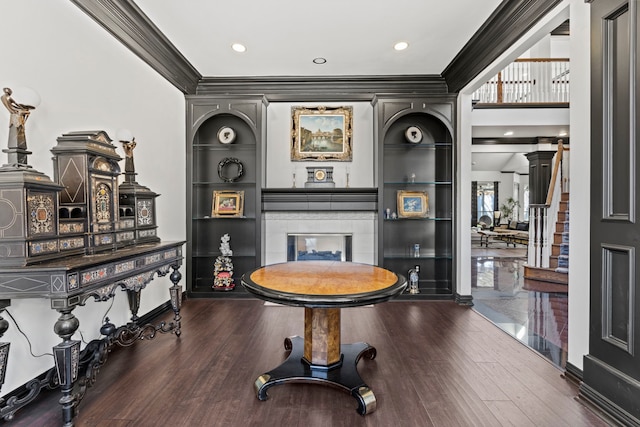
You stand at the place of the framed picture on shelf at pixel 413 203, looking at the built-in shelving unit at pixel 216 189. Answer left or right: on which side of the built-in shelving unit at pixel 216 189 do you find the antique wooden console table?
left

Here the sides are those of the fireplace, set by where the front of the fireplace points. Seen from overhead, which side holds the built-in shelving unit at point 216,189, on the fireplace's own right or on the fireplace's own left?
on the fireplace's own right

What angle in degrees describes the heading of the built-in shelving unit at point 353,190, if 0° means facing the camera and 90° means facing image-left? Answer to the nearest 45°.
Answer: approximately 0°

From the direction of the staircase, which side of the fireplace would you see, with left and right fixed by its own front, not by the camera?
left

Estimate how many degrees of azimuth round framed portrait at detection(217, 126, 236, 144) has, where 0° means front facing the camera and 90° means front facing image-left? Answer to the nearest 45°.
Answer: approximately 0°

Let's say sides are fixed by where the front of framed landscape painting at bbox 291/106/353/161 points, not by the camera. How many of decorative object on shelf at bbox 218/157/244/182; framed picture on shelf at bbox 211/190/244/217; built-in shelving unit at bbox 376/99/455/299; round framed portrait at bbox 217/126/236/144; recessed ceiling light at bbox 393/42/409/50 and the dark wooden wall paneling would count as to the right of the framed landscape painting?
3

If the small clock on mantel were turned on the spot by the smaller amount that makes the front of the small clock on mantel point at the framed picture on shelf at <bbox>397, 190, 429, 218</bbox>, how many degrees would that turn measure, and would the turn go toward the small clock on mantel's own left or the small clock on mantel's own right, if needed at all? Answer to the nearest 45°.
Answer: approximately 90° to the small clock on mantel's own left

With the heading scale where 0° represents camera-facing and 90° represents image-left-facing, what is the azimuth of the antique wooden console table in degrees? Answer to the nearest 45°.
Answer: approximately 315°

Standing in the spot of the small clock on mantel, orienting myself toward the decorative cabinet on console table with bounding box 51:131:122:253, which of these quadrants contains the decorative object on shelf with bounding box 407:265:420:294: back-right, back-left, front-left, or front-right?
back-left
